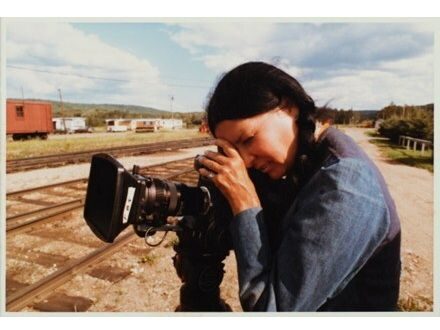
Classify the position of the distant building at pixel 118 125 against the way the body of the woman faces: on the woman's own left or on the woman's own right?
on the woman's own right

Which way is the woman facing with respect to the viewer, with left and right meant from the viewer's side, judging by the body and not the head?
facing to the left of the viewer

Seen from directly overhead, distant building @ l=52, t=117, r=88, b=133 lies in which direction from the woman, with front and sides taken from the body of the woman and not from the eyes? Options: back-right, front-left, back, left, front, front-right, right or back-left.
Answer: front-right

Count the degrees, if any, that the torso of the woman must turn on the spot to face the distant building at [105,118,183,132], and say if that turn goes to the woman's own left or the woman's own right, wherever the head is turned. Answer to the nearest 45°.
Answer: approximately 45° to the woman's own right

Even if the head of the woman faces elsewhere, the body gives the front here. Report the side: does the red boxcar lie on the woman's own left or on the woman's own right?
on the woman's own right

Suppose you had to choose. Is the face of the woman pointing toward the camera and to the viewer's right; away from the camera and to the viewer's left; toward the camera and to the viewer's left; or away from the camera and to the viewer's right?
toward the camera and to the viewer's left
